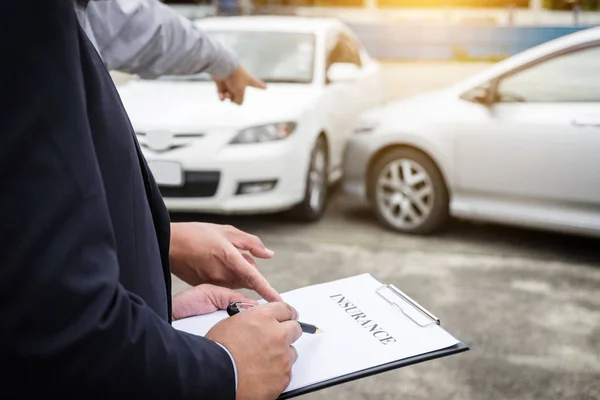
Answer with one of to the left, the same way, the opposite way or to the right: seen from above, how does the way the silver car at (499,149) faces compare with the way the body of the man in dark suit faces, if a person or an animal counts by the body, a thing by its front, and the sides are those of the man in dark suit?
the opposite way

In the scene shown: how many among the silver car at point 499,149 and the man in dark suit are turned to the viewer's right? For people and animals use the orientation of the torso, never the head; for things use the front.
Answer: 1

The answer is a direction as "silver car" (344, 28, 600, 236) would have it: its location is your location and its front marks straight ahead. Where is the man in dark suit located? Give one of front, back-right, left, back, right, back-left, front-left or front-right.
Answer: left

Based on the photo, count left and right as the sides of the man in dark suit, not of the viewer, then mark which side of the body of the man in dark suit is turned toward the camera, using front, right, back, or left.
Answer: right

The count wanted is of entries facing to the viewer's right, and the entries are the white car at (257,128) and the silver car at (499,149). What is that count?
0

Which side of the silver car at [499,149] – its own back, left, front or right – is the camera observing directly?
left

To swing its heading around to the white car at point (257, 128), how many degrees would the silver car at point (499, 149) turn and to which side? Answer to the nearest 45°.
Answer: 0° — it already faces it

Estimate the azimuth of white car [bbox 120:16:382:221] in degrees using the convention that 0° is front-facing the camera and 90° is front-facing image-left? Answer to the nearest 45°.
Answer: approximately 45°

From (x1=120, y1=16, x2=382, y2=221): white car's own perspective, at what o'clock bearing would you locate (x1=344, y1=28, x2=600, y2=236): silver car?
(x1=344, y1=28, x2=600, y2=236): silver car is roughly at 8 o'clock from (x1=120, y1=16, x2=382, y2=221): white car.
